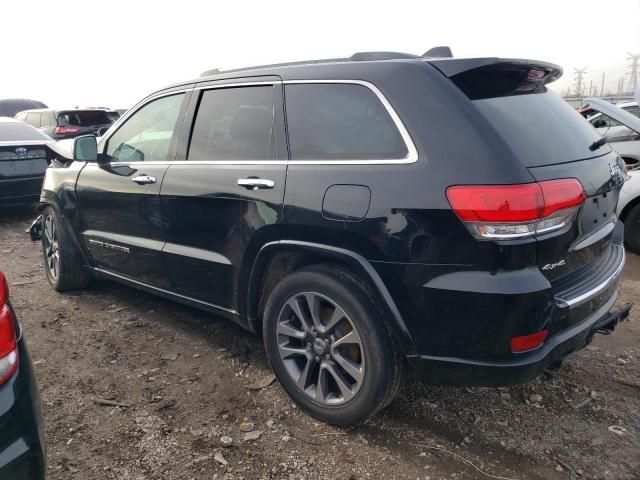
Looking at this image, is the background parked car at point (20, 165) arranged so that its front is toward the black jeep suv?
no

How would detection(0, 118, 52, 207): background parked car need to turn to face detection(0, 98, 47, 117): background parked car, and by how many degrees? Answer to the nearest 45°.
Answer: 0° — it already faces it

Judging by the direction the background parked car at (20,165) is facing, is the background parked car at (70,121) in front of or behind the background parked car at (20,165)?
in front

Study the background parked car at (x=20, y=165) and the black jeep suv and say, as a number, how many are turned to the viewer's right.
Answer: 0

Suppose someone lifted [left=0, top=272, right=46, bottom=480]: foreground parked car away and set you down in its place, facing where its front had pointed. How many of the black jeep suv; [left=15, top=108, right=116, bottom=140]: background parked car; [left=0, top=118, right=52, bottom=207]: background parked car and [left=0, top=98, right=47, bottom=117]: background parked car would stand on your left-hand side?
0

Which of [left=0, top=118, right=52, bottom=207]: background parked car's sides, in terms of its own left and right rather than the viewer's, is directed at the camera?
back

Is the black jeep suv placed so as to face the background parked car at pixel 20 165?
yes

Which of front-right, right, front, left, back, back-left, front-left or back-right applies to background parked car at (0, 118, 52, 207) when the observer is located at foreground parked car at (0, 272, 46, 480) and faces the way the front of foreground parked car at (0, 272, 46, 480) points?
front-right

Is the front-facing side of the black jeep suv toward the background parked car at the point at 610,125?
no

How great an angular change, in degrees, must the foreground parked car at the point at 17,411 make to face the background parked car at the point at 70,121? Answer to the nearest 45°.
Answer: approximately 45° to its right

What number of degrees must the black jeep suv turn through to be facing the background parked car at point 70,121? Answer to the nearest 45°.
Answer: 0° — it already faces it

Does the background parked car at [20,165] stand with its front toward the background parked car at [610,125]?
no

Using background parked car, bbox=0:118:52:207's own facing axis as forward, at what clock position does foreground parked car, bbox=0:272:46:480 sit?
foreground parked car, bbox=0:272:46:480 is roughly at 6 o'clock from background parked car, bbox=0:118:52:207.

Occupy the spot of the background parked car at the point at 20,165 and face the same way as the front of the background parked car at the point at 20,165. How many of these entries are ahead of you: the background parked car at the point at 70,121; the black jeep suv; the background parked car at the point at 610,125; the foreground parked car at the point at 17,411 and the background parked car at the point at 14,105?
2

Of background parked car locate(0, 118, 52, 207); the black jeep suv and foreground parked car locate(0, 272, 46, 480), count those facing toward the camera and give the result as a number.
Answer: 0

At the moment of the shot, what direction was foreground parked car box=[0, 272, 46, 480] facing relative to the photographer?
facing away from the viewer and to the left of the viewer

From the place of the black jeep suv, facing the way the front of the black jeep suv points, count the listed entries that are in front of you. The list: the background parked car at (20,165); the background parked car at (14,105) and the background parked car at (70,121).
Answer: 3

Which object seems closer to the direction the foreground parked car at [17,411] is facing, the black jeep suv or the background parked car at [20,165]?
the background parked car

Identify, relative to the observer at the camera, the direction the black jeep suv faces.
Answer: facing away from the viewer and to the left of the viewer
